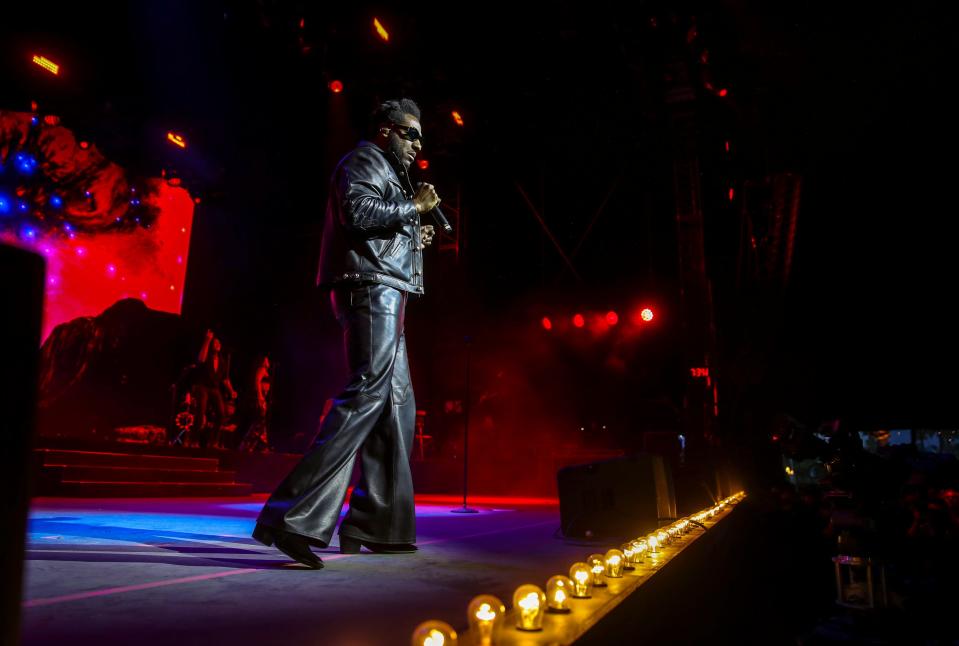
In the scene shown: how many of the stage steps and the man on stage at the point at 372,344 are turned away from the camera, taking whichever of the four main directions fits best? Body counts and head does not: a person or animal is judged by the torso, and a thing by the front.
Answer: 0

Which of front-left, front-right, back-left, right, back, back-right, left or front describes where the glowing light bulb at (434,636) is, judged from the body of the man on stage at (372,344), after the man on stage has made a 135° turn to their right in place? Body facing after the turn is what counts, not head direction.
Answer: front-left

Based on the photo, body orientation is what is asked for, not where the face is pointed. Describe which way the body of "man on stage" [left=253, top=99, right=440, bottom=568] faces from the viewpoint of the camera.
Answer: to the viewer's right

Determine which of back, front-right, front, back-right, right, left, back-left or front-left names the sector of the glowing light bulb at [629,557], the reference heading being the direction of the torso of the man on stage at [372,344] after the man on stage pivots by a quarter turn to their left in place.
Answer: back-right

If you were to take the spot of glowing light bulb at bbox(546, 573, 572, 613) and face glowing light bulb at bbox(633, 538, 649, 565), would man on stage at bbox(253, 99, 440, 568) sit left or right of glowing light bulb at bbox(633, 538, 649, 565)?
left

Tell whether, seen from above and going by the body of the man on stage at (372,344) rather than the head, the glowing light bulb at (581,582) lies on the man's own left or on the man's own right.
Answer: on the man's own right

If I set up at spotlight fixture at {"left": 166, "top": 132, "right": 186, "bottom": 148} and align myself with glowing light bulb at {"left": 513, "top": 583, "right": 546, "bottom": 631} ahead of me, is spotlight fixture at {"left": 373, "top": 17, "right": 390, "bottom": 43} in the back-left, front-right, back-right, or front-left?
front-left

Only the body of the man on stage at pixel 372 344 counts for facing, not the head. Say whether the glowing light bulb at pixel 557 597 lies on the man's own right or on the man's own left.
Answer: on the man's own right
